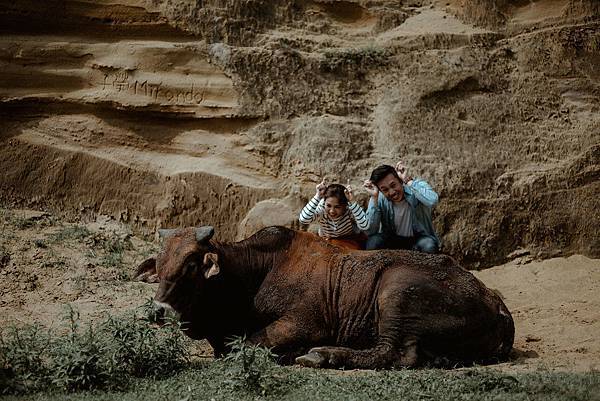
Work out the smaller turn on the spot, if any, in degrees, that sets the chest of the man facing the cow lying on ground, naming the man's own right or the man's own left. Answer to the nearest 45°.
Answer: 0° — they already face it

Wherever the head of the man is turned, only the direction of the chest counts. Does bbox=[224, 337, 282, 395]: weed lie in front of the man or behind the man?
in front

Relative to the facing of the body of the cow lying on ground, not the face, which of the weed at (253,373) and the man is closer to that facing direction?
the weed

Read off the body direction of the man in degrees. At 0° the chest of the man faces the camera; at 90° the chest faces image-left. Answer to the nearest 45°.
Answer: approximately 0°

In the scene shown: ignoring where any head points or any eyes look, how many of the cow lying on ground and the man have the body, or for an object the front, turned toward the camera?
1

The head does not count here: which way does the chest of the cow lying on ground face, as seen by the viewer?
to the viewer's left

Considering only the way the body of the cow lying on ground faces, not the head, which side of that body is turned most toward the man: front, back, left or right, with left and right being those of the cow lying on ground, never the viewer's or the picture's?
right

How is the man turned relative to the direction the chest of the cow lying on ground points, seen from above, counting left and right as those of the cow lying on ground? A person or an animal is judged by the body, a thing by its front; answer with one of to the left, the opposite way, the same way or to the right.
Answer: to the left
